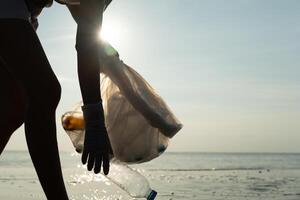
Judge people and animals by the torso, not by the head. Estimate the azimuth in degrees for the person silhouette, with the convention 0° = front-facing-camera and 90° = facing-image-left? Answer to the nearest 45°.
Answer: approximately 270°
